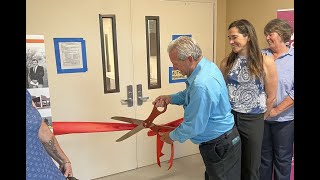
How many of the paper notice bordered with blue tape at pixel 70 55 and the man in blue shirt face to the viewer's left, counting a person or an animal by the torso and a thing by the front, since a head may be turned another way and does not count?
1

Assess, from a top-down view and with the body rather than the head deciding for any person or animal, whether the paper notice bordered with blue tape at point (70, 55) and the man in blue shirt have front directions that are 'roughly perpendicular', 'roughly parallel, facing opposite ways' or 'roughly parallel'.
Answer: roughly perpendicular

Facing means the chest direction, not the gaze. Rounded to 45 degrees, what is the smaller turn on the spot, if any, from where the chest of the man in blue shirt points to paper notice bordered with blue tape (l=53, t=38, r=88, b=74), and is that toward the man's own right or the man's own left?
approximately 45° to the man's own right

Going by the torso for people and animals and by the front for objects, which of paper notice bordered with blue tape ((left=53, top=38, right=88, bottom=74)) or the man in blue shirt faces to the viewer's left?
the man in blue shirt

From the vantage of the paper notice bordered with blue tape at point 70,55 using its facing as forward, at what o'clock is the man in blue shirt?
The man in blue shirt is roughly at 11 o'clock from the paper notice bordered with blue tape.

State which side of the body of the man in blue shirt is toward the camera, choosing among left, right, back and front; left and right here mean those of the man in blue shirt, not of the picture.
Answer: left

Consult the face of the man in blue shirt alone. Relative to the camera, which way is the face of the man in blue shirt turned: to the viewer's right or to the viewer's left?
to the viewer's left

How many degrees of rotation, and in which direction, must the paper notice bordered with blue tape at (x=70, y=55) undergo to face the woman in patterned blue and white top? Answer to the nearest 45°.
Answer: approximately 45° to its left
